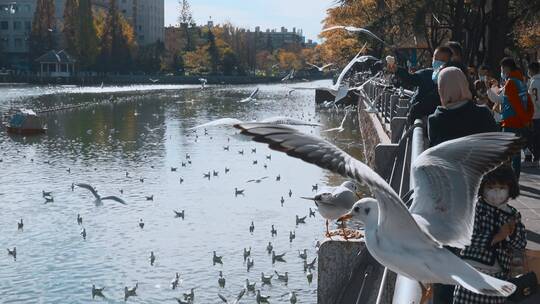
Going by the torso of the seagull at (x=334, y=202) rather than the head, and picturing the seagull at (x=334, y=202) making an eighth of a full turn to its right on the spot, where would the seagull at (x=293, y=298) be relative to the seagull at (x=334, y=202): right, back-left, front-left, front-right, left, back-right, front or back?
back-left

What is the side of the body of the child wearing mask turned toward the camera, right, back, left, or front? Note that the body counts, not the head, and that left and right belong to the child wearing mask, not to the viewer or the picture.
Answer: front

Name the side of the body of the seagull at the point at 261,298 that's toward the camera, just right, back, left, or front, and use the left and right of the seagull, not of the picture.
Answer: left

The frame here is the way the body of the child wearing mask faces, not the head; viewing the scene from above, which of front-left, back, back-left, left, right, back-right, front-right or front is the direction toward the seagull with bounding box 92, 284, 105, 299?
back-right

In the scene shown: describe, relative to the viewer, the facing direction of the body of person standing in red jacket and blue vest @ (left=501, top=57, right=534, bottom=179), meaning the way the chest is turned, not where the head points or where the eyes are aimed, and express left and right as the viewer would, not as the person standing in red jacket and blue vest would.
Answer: facing to the left of the viewer

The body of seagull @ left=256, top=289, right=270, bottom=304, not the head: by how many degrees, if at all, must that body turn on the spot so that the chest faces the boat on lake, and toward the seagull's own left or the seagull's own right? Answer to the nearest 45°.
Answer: approximately 45° to the seagull's own right
